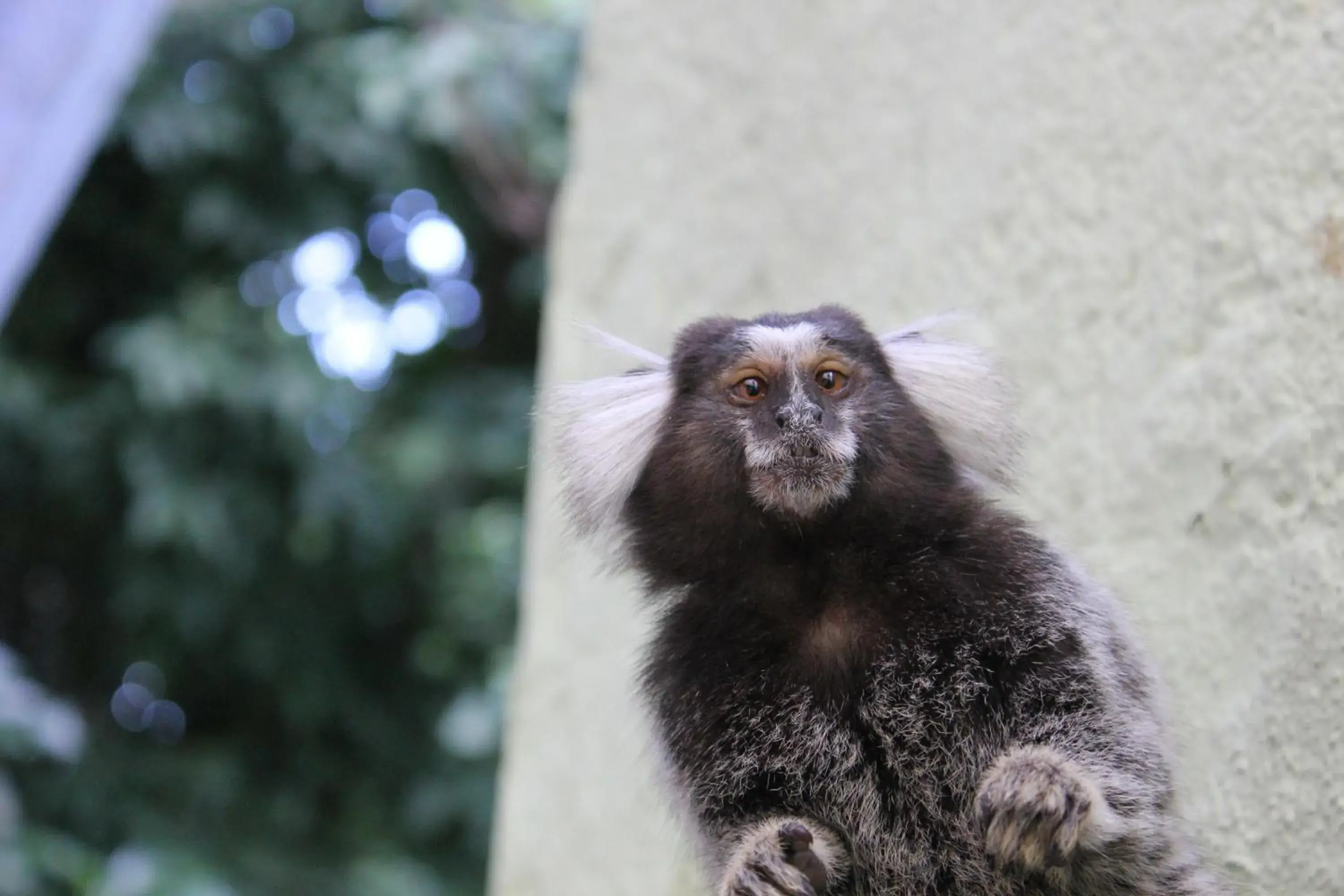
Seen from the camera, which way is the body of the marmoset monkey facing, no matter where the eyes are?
toward the camera
